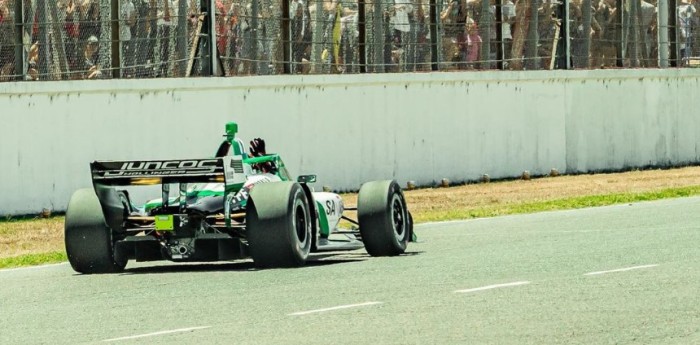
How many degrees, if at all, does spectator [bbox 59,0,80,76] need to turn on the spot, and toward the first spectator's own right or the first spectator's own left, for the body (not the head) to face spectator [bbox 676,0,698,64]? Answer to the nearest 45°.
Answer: approximately 135° to the first spectator's own left

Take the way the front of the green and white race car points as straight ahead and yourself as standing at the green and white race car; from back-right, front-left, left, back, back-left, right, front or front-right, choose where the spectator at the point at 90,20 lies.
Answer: front-left

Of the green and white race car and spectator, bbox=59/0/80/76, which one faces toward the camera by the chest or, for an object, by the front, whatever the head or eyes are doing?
the spectator

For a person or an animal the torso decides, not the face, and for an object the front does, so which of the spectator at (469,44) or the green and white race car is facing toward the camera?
the spectator

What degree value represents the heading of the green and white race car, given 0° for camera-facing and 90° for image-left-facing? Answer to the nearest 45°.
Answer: approximately 225°

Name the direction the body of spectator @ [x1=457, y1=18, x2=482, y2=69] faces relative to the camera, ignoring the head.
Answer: toward the camera

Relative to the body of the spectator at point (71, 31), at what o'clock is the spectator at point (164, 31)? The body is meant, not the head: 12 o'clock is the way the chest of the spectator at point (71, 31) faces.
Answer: the spectator at point (164, 31) is roughly at 8 o'clock from the spectator at point (71, 31).

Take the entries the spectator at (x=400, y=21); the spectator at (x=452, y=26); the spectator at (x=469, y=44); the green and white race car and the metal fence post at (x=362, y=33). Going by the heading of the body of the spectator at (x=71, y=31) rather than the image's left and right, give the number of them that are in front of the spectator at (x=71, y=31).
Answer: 1

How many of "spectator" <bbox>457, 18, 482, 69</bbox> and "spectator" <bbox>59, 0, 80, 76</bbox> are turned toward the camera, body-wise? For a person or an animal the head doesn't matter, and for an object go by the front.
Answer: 2

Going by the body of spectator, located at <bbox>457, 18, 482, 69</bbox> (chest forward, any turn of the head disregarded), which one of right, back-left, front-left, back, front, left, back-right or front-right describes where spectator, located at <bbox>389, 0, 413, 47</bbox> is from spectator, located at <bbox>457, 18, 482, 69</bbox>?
front-right

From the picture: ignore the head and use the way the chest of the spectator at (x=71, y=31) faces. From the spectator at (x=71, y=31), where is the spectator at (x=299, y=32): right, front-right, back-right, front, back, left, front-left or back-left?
back-left

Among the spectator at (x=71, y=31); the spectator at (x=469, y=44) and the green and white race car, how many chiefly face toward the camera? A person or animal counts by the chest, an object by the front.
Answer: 2

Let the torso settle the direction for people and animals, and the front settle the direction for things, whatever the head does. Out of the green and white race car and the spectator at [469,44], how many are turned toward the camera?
1
